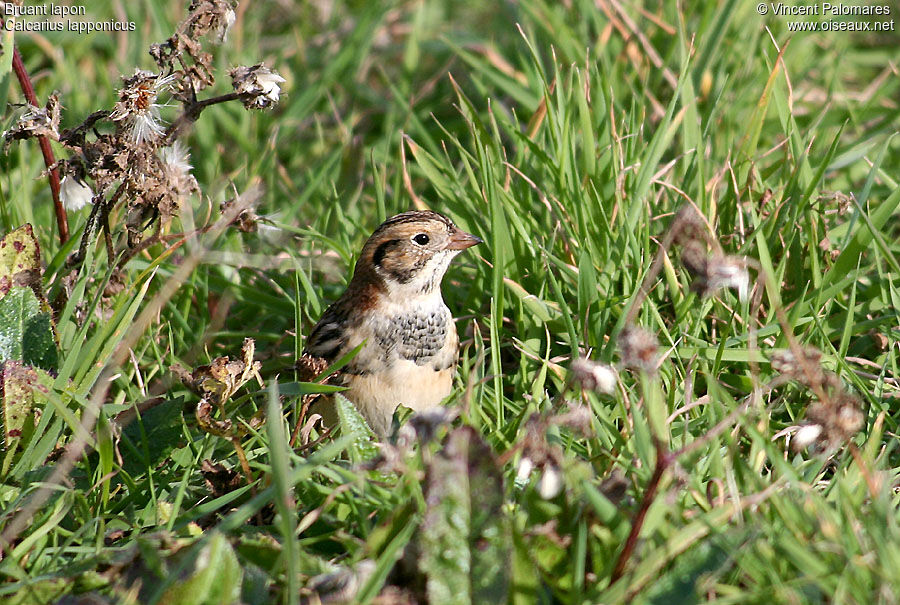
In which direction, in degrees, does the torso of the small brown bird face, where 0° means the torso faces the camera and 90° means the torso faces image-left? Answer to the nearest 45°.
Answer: approximately 315°

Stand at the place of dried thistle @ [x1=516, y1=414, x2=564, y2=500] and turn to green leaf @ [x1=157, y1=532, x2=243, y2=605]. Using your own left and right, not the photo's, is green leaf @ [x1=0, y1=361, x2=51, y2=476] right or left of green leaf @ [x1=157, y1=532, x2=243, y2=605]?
right

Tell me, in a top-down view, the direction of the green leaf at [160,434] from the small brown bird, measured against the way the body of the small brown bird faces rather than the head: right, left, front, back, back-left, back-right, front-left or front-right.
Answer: right

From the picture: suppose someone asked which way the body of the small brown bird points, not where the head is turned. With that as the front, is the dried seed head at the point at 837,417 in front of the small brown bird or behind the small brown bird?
in front
